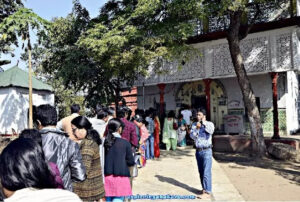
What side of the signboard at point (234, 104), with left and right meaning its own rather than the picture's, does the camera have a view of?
front

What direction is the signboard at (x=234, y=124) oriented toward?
toward the camera

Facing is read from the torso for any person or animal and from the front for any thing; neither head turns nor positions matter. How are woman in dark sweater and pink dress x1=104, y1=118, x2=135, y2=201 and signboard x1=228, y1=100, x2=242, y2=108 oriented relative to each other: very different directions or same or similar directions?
very different directions

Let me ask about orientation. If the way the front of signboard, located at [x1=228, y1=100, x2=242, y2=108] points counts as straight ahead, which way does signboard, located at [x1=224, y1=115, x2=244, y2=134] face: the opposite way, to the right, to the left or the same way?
the same way

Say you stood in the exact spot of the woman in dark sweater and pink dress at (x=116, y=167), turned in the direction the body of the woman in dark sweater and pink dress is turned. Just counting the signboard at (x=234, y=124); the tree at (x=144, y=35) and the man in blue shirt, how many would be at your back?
0

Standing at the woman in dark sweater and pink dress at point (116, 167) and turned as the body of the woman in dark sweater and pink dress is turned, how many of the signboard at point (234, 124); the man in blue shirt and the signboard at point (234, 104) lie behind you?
0

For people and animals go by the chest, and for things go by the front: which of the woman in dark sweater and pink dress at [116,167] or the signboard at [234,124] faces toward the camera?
the signboard

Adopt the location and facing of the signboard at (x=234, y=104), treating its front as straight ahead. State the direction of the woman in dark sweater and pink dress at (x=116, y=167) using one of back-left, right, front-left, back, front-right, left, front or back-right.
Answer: front

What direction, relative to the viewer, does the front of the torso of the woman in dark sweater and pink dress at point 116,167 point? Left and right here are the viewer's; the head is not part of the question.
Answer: facing away from the viewer and to the right of the viewer

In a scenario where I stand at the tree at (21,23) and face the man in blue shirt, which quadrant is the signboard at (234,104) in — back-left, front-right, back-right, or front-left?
front-left

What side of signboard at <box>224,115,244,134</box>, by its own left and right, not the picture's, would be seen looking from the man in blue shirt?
front

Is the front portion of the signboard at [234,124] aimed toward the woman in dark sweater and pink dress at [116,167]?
yes

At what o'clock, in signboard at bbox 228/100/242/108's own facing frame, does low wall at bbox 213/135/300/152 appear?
The low wall is roughly at 12 o'clock from the signboard.

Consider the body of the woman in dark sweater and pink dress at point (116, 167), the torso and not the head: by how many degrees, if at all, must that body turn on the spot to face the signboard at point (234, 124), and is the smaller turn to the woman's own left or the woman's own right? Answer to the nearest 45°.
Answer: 0° — they already face it

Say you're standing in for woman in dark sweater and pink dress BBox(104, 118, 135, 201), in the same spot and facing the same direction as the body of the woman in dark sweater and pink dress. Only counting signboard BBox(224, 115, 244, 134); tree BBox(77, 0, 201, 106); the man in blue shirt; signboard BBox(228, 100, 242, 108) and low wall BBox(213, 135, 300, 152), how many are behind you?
0

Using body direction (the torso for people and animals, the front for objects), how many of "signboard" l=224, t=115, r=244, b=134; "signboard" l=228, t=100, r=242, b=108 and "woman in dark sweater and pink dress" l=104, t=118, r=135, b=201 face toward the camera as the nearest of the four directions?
2

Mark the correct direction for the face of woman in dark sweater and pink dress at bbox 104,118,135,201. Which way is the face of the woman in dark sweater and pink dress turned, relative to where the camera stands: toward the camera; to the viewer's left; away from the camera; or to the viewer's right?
away from the camera

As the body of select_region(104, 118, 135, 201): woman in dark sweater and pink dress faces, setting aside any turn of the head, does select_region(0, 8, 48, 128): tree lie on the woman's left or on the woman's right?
on the woman's left

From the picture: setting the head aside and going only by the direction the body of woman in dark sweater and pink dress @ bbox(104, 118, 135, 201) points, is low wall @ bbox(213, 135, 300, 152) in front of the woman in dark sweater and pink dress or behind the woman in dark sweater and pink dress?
in front
